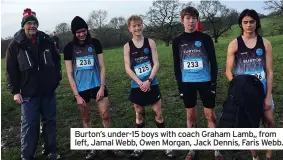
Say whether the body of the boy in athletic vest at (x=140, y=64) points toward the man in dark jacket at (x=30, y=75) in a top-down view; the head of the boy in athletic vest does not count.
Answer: no

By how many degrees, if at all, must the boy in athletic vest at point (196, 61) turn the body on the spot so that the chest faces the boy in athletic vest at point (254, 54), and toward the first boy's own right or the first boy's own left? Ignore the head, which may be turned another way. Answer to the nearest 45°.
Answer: approximately 45° to the first boy's own left

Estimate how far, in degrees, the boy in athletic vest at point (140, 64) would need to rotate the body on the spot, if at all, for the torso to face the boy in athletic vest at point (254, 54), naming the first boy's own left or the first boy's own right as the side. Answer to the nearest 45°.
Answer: approximately 45° to the first boy's own left

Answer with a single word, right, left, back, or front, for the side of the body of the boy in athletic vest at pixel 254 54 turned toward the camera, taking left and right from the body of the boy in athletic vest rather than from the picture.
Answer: front

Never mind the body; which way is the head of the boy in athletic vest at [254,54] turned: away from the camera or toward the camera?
toward the camera

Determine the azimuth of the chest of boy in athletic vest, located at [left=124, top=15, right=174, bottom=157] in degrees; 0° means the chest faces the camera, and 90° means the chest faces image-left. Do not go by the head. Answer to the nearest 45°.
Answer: approximately 0°

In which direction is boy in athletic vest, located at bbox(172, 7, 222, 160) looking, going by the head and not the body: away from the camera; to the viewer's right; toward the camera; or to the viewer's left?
toward the camera

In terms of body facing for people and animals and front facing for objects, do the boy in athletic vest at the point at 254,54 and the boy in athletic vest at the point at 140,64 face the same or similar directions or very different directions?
same or similar directions

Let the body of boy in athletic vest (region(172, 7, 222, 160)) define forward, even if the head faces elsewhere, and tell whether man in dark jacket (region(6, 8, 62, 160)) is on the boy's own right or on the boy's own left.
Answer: on the boy's own right

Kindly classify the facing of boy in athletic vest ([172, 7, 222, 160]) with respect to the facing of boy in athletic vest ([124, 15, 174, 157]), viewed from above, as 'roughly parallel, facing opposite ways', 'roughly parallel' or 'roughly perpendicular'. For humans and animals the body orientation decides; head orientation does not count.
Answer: roughly parallel

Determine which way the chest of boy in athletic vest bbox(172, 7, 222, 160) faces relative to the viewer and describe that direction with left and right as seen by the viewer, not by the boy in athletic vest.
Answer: facing the viewer

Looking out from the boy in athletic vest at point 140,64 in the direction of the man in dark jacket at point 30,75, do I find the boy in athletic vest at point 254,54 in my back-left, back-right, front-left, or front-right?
back-left

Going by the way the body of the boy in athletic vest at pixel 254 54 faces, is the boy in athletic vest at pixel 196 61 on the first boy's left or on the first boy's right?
on the first boy's right

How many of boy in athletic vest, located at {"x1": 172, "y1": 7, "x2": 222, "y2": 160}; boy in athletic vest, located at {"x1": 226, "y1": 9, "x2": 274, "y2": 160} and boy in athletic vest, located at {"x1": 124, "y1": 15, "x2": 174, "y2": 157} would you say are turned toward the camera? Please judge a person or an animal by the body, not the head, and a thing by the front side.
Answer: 3

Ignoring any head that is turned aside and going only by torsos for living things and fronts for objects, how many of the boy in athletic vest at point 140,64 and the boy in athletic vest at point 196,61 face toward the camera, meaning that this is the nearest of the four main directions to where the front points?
2
